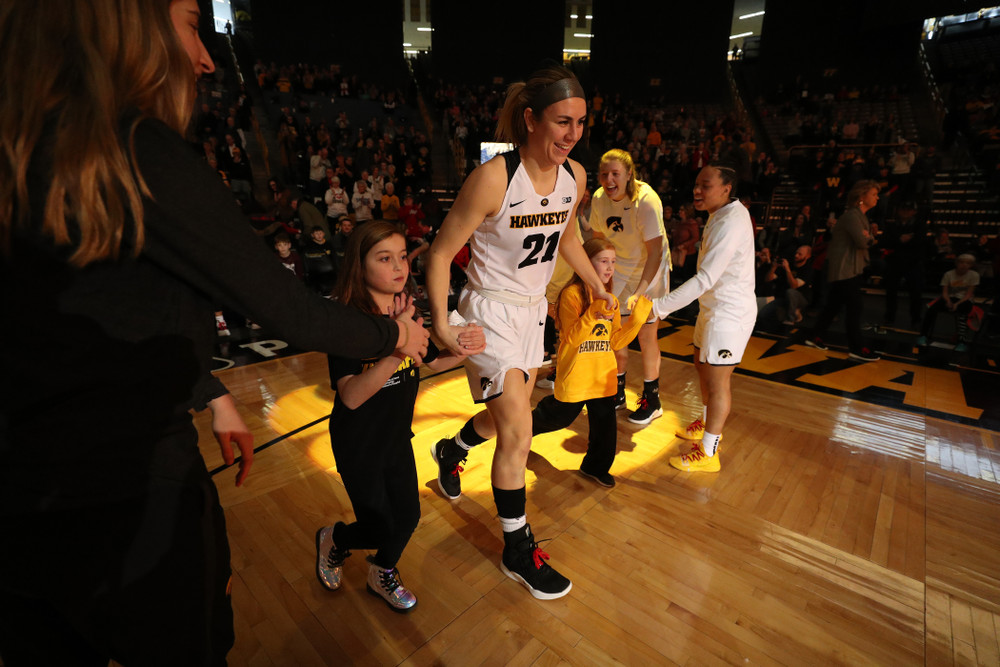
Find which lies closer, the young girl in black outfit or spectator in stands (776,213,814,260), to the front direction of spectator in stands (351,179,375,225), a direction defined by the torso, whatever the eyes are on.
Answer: the young girl in black outfit

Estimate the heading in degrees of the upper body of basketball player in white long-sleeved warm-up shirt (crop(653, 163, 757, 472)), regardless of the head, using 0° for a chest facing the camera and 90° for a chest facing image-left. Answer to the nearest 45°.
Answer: approximately 90°

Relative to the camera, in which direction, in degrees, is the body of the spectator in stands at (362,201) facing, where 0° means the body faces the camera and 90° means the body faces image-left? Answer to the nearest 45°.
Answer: approximately 0°

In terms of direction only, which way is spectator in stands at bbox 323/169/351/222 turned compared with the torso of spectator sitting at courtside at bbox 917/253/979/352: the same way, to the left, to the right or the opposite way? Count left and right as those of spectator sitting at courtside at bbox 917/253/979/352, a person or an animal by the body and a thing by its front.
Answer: to the left

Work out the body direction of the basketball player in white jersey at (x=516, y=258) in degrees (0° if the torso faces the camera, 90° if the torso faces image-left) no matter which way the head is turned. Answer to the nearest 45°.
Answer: approximately 315°

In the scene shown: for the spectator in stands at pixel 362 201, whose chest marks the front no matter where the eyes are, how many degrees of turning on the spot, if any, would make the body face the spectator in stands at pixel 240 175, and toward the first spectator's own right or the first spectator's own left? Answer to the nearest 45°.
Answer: approximately 90° to the first spectator's own right

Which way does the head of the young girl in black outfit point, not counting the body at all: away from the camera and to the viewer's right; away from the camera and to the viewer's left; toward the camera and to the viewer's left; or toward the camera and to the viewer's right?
toward the camera and to the viewer's right
